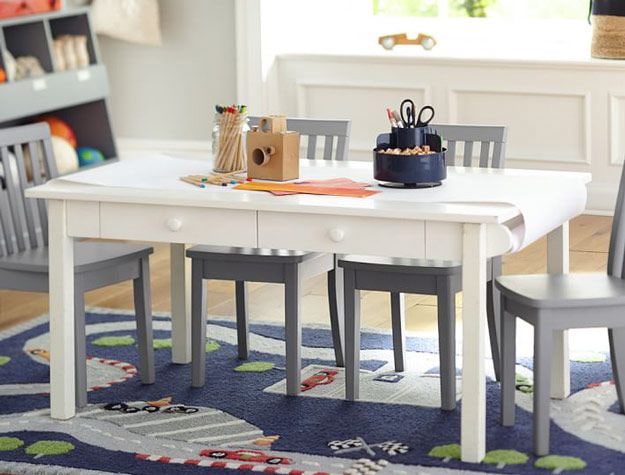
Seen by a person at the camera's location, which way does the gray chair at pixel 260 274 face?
facing the viewer and to the left of the viewer

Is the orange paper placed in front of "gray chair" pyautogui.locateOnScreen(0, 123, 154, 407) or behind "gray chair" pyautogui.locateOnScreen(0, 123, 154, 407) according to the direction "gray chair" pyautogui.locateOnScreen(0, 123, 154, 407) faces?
in front

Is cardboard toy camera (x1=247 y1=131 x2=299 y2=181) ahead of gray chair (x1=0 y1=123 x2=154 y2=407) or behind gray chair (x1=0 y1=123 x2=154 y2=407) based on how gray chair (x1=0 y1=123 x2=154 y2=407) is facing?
ahead

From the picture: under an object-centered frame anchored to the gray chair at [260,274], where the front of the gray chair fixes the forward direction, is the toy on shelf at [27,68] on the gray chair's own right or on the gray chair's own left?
on the gray chair's own right

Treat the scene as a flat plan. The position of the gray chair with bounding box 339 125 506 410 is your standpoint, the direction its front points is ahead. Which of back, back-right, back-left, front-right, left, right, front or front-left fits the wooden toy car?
back-right

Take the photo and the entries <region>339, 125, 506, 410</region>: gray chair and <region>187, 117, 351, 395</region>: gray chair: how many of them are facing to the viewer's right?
0

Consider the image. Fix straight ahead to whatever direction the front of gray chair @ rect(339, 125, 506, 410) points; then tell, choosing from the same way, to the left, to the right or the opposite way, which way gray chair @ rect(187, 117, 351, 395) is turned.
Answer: the same way

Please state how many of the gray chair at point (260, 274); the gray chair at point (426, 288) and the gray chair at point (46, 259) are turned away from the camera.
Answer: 0

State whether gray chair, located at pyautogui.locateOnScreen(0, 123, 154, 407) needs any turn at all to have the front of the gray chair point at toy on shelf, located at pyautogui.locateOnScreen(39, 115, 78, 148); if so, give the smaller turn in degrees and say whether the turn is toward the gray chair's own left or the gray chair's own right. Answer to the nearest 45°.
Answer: approximately 135° to the gray chair's own left

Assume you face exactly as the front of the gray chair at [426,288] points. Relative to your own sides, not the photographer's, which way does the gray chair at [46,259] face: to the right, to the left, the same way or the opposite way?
to the left

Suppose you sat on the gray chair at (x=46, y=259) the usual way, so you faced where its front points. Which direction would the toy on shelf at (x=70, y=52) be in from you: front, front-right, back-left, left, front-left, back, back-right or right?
back-left

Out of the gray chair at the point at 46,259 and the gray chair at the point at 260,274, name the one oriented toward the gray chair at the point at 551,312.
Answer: the gray chair at the point at 46,259

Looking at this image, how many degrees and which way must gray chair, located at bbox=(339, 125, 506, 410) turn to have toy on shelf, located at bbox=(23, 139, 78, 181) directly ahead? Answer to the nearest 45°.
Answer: approximately 90° to its right

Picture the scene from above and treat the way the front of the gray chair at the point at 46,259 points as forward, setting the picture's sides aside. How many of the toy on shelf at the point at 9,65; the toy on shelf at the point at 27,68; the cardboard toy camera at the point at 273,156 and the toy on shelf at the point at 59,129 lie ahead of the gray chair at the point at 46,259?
1

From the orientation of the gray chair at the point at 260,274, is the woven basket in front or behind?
behind

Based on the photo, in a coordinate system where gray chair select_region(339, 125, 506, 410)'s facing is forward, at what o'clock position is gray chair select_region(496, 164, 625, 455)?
gray chair select_region(496, 164, 625, 455) is roughly at 9 o'clock from gray chair select_region(339, 125, 506, 410).

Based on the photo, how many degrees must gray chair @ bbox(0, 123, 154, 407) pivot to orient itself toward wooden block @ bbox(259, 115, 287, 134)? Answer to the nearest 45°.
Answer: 0° — it already faces it

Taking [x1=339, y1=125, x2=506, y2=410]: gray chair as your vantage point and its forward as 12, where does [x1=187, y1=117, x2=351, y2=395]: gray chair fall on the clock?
[x1=187, y1=117, x2=351, y2=395]: gray chair is roughly at 2 o'clock from [x1=339, y1=125, x2=506, y2=410]: gray chair.

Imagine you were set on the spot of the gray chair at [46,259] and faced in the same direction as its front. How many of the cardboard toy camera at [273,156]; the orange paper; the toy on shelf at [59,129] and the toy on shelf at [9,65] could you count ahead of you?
2

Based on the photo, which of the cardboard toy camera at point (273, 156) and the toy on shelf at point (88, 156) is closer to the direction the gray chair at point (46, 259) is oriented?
the cardboard toy camera

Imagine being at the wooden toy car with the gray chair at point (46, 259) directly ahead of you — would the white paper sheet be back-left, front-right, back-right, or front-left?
front-left

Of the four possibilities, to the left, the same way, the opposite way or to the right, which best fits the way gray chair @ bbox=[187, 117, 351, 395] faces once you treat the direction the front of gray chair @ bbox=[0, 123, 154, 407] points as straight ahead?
to the right
